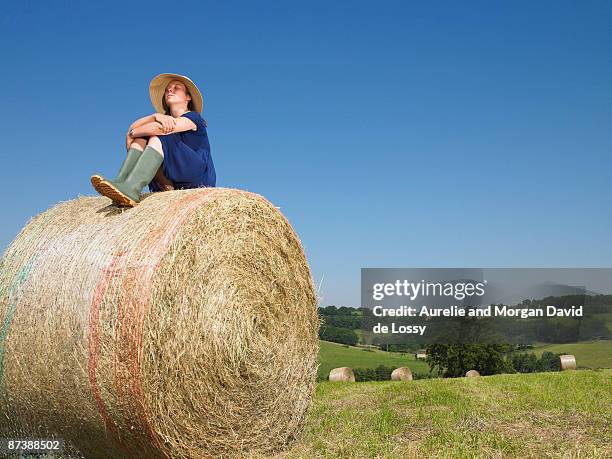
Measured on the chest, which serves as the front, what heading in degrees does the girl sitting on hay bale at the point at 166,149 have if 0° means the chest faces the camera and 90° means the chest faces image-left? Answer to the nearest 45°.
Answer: approximately 45°

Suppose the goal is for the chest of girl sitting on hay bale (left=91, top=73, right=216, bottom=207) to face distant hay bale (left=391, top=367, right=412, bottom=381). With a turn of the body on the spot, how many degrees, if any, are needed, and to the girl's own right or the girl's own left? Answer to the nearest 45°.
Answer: approximately 180°

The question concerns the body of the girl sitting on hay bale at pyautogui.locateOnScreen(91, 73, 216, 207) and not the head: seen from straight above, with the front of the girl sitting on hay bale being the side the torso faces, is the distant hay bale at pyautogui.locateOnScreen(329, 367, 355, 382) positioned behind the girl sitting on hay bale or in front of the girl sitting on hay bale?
behind

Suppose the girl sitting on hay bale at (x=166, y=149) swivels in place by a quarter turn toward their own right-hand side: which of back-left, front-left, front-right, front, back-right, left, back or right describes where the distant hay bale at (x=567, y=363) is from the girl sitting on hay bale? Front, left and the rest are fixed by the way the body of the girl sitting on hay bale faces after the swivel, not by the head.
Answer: right
